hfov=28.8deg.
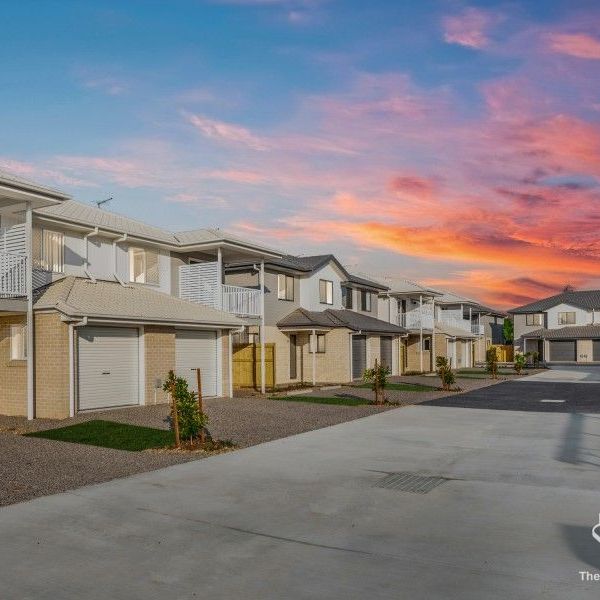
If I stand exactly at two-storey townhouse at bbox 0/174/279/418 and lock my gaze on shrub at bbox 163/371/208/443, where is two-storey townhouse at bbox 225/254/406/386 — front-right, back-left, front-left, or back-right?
back-left

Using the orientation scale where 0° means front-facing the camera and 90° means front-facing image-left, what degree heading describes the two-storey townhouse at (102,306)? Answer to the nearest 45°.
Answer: approximately 315°

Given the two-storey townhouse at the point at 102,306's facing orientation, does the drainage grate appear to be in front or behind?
in front

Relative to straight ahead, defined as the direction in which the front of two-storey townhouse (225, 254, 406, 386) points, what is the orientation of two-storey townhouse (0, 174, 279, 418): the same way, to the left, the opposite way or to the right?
the same way

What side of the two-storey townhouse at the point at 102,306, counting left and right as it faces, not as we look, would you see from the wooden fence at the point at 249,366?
left

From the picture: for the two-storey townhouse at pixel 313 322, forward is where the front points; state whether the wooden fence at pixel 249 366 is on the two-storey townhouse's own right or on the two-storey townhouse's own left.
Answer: on the two-storey townhouse's own right

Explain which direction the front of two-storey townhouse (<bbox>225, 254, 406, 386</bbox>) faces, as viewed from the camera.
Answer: facing the viewer and to the right of the viewer

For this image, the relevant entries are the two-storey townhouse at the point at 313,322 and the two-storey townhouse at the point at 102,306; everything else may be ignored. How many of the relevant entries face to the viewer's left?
0

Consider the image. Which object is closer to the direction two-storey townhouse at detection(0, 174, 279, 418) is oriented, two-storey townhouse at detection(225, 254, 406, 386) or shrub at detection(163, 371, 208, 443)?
the shrub

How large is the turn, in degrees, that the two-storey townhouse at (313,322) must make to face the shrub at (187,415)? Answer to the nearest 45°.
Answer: approximately 45° to its right

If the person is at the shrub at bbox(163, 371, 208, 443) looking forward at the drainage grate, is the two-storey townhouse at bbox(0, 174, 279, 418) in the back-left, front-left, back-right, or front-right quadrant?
back-left

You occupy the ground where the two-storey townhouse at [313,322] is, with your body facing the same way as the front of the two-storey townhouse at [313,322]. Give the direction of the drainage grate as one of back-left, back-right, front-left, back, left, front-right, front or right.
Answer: front-right

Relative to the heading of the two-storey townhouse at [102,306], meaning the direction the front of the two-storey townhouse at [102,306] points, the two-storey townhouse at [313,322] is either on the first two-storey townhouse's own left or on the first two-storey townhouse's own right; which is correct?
on the first two-storey townhouse's own left

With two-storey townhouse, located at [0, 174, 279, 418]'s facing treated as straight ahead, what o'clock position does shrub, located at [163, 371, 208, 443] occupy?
The shrub is roughly at 1 o'clock from the two-storey townhouse.
